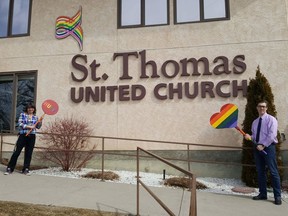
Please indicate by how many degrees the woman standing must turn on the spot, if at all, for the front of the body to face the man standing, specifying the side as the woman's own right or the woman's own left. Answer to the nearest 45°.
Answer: approximately 45° to the woman's own left

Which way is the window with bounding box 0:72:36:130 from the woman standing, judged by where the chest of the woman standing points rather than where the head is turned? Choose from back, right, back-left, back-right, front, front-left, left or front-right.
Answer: back

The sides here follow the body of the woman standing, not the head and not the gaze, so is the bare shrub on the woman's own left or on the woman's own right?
on the woman's own left
